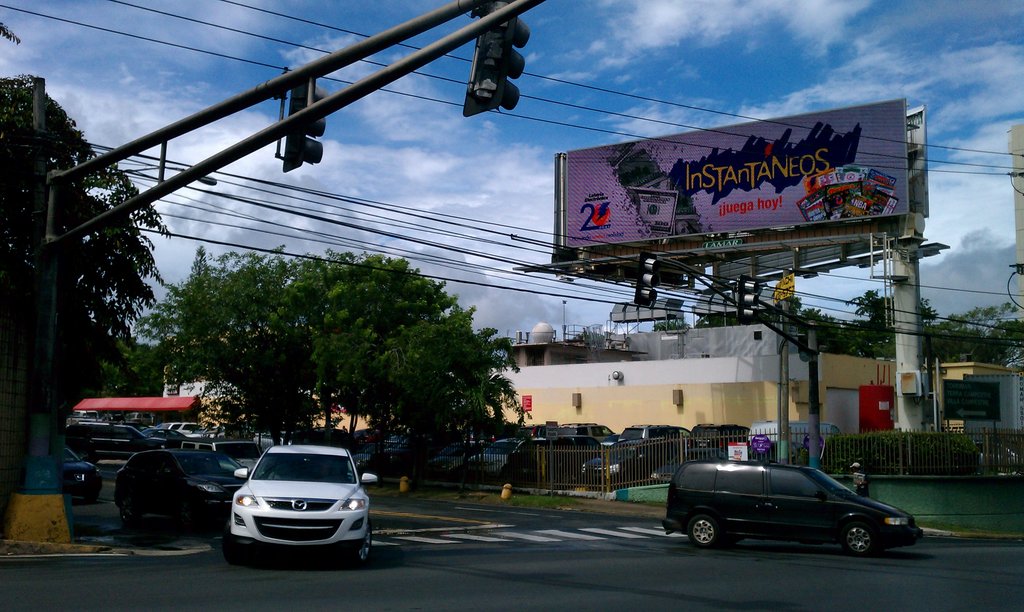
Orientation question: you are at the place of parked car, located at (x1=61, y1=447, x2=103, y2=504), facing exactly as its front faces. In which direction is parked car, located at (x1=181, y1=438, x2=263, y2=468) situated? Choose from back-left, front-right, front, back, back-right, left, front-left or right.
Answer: left

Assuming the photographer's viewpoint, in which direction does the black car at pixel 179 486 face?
facing the viewer and to the right of the viewer

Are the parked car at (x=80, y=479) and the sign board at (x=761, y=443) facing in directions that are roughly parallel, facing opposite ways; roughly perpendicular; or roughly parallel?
roughly perpendicular

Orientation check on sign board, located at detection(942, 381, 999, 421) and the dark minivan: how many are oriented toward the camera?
1

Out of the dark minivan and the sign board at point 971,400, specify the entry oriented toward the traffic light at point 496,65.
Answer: the sign board

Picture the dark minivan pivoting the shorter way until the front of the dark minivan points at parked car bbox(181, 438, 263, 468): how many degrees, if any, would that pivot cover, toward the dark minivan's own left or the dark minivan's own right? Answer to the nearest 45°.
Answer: approximately 135° to the dark minivan's own left

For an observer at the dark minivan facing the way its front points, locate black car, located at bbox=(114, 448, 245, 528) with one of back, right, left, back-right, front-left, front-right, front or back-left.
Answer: back

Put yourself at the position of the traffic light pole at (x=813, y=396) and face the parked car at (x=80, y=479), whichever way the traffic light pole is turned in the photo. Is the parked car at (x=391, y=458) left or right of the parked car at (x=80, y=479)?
right

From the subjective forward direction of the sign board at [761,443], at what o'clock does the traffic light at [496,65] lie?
The traffic light is roughly at 12 o'clock from the sign board.
